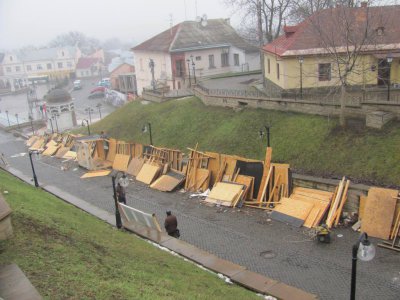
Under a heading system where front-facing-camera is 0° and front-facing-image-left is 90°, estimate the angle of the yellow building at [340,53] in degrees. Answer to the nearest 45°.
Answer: approximately 0°

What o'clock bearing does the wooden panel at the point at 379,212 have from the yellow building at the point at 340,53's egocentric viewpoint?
The wooden panel is roughly at 12 o'clock from the yellow building.

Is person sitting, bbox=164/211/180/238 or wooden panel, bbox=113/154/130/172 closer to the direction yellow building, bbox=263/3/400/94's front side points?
the person sitting

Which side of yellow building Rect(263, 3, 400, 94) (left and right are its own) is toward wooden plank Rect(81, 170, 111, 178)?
right

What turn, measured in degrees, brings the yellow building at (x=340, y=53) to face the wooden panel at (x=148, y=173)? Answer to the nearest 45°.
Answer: approximately 45° to its right

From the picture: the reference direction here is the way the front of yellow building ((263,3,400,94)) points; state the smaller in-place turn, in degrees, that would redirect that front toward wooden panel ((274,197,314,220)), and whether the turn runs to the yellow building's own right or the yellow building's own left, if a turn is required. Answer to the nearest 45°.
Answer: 0° — it already faces it

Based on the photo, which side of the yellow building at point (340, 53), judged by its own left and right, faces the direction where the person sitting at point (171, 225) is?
front
